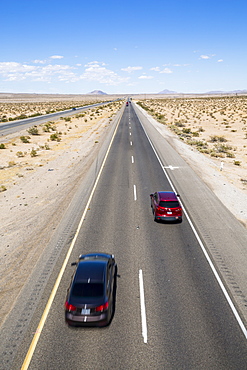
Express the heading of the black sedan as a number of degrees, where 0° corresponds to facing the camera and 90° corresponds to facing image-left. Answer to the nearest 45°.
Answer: approximately 180°

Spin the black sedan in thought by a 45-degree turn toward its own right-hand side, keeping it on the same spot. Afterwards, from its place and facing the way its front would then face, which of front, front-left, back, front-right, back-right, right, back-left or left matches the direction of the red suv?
front

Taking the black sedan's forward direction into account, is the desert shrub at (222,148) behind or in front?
in front
